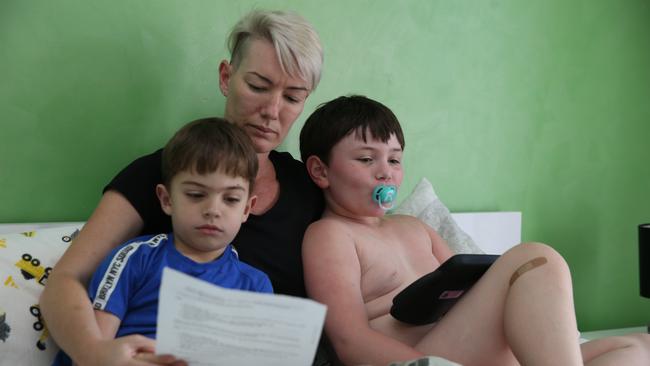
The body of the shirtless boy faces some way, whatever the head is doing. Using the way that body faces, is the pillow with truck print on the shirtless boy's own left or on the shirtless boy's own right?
on the shirtless boy's own right

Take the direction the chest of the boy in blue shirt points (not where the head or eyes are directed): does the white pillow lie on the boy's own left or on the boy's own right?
on the boy's own left

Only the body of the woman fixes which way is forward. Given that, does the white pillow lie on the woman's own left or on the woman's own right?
on the woman's own left

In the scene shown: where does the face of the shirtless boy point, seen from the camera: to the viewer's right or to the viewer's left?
to the viewer's right

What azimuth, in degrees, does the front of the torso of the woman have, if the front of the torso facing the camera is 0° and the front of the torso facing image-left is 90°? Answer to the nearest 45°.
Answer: approximately 315°
